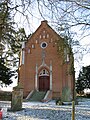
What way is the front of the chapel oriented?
toward the camera

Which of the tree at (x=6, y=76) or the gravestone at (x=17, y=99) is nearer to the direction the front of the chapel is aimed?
the gravestone

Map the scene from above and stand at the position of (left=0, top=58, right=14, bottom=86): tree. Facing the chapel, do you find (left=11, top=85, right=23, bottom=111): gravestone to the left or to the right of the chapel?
right

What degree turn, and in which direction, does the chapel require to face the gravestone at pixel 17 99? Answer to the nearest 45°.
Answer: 0° — it already faces it

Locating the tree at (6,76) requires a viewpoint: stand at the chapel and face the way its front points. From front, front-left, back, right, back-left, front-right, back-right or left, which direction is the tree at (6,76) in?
back-right
